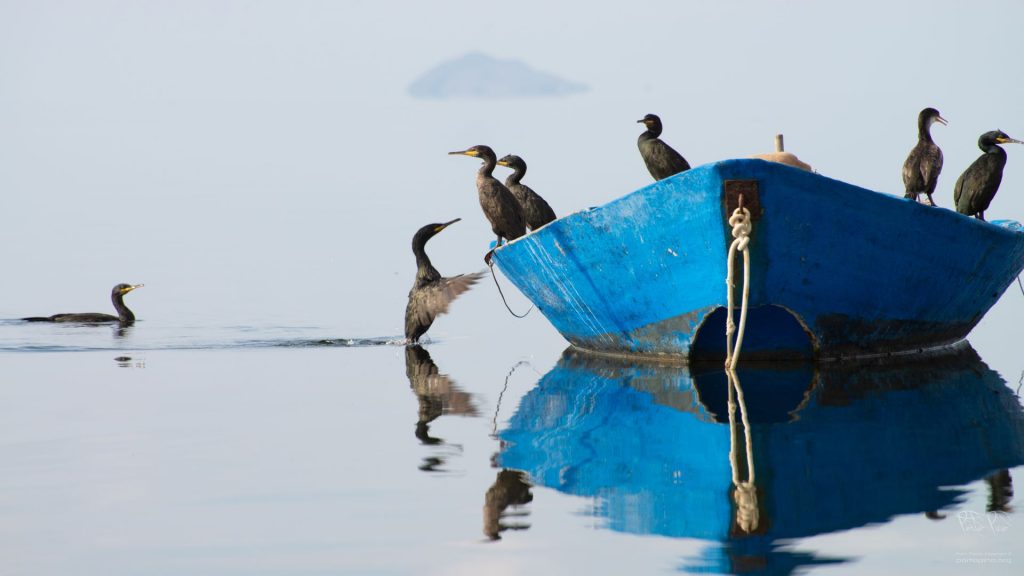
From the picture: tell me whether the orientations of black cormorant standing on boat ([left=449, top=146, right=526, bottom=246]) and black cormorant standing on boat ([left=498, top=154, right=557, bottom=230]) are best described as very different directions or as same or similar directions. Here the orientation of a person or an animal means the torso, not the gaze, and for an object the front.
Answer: same or similar directions

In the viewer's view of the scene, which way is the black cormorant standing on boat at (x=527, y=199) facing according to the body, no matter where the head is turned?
to the viewer's left

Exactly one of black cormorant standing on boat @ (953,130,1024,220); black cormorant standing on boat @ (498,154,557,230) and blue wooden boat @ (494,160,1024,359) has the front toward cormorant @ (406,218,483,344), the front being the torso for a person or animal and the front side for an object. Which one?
black cormorant standing on boat @ (498,154,557,230)

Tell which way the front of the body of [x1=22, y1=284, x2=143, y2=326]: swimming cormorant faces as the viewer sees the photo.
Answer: to the viewer's right

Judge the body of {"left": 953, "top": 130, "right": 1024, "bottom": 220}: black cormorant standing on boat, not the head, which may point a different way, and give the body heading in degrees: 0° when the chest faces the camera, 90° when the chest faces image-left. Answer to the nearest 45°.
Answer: approximately 270°

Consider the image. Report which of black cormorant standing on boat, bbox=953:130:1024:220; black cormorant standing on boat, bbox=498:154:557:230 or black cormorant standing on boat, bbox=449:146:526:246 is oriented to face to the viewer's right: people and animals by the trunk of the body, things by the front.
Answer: black cormorant standing on boat, bbox=953:130:1024:220

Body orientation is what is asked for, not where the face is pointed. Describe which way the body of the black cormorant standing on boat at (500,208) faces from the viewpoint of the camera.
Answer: to the viewer's left

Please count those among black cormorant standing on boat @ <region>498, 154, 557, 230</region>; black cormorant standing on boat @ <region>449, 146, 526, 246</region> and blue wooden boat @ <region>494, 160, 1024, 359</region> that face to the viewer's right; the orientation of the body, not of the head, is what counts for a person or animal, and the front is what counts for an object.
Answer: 0
